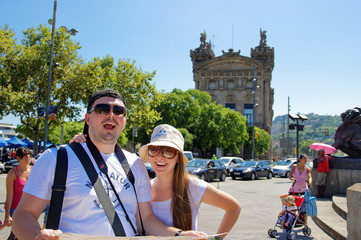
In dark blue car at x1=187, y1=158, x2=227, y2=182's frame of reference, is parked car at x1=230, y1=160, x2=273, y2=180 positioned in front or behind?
behind

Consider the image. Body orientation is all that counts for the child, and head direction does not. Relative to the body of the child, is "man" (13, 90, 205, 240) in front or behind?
in front

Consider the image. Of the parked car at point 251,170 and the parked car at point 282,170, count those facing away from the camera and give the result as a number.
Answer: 0

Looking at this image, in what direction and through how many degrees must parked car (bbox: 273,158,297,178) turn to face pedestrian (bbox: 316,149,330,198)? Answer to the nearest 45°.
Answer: approximately 45° to its left

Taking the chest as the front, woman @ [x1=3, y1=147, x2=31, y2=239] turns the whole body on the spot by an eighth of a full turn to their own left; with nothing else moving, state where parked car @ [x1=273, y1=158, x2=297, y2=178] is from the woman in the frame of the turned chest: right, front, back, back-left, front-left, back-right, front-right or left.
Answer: front-left

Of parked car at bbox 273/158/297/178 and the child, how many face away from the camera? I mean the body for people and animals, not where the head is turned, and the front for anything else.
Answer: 0

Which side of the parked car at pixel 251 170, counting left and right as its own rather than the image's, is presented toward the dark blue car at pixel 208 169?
front

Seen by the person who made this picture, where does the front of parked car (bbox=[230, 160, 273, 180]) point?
facing the viewer and to the left of the viewer

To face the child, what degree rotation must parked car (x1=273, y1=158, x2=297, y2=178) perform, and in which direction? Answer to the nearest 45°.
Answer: approximately 45° to its left

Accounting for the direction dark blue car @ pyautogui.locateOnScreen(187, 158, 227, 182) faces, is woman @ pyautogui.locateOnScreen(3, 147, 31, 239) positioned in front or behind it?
in front

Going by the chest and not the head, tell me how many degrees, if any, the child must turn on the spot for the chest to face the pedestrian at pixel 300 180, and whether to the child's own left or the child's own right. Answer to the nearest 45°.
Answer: approximately 135° to the child's own right

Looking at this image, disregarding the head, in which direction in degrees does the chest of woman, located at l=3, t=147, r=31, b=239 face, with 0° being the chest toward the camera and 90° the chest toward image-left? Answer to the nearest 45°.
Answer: approximately 315°

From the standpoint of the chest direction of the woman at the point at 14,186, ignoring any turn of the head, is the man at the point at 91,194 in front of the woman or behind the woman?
in front
